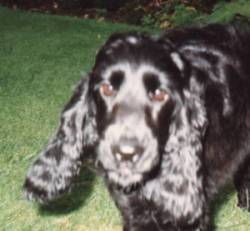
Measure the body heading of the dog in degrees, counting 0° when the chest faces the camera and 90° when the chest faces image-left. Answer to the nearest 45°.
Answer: approximately 45°
